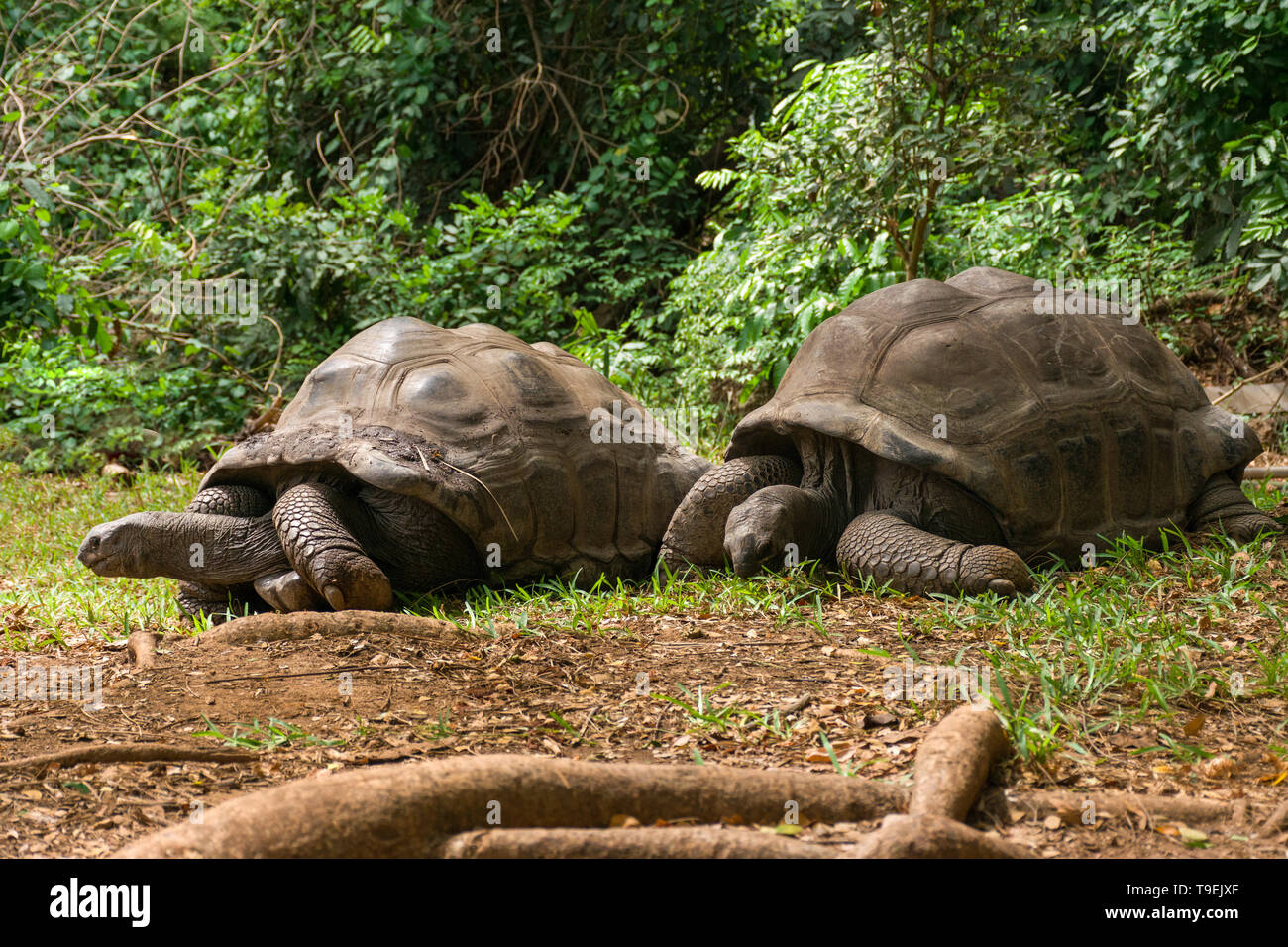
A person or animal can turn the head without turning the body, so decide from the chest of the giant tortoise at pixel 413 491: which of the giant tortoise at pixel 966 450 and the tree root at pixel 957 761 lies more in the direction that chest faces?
the tree root

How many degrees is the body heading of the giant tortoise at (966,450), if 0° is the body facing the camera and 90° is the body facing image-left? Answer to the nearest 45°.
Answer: approximately 45°

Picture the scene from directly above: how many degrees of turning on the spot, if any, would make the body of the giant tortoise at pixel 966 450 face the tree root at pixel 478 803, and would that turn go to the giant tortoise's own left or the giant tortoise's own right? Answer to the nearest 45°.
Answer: approximately 45° to the giant tortoise's own left

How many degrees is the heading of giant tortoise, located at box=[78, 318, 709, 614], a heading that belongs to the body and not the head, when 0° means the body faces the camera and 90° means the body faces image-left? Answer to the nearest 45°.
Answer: approximately 45°

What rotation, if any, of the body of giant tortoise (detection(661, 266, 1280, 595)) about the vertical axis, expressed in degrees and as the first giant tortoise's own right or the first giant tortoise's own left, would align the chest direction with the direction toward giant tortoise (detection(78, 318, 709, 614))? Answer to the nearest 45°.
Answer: approximately 45° to the first giant tortoise's own right

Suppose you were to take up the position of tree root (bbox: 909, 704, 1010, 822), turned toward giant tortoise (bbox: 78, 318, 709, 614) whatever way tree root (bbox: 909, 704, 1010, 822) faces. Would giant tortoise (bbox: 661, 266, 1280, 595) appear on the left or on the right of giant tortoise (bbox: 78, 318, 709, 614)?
right
